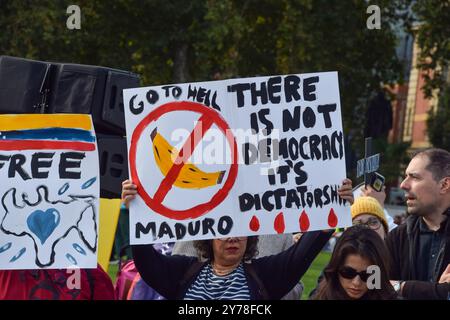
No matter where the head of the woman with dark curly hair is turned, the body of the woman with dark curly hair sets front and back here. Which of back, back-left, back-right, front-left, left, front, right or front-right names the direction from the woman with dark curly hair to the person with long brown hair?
left

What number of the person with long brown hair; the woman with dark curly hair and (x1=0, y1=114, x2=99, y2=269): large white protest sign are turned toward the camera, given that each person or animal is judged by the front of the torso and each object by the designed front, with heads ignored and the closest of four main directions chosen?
3

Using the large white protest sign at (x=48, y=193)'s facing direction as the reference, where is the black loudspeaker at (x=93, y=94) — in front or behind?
behind

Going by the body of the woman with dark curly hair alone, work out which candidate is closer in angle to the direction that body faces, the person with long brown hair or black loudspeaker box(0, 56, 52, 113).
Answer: the person with long brown hair

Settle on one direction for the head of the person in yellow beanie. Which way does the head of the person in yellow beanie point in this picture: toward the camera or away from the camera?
toward the camera

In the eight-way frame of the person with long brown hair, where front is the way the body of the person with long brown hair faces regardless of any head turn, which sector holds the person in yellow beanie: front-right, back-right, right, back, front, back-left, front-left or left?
back

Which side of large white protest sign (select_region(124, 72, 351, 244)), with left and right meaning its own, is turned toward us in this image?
front

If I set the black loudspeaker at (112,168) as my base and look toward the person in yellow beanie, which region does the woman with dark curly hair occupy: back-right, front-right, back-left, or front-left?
front-right

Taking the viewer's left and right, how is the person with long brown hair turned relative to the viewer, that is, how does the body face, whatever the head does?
facing the viewer

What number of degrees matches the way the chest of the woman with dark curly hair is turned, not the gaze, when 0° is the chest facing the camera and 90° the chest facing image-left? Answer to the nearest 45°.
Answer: approximately 0°
